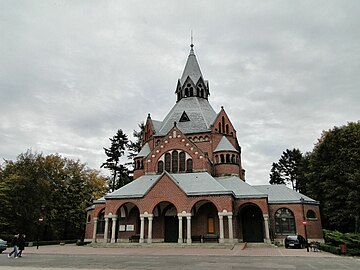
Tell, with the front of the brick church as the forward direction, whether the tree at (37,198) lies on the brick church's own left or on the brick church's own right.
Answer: on the brick church's own right

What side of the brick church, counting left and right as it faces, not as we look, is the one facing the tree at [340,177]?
left

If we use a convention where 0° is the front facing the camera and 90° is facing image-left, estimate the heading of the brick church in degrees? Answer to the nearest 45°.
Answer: approximately 0°

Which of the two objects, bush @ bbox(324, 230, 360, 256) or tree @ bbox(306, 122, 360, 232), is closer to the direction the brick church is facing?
the bush

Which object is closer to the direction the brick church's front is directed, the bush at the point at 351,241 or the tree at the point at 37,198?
the bush

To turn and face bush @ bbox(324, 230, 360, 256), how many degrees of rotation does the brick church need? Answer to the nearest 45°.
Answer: approximately 45° to its left
